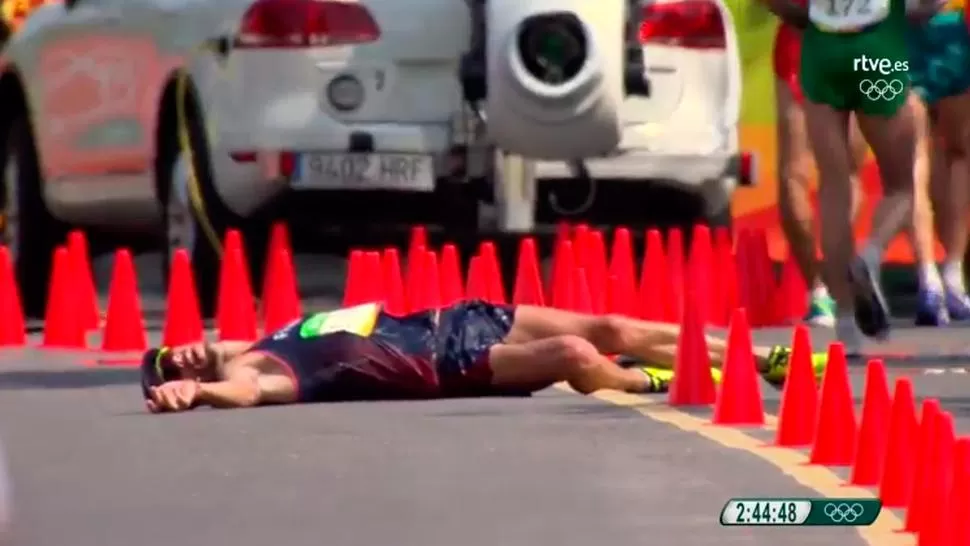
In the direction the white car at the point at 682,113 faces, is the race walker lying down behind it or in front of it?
behind

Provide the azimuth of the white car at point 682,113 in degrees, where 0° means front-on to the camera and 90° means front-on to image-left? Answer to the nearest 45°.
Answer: approximately 180°

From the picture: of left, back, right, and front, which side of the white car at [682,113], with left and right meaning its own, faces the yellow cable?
left
